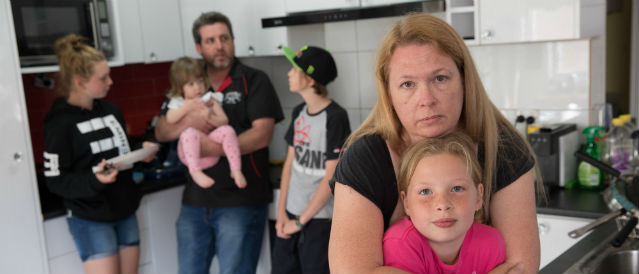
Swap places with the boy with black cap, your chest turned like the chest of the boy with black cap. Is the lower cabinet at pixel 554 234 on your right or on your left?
on your left

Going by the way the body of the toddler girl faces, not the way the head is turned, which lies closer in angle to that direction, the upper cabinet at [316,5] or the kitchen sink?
the kitchen sink

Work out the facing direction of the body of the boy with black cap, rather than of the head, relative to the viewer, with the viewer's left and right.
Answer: facing the viewer and to the left of the viewer

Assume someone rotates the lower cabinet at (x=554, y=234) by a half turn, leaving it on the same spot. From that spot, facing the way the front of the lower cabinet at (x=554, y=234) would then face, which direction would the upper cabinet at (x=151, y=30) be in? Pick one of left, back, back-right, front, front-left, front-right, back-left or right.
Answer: left

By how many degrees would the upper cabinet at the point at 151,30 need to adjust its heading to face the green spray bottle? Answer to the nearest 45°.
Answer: approximately 45° to its left

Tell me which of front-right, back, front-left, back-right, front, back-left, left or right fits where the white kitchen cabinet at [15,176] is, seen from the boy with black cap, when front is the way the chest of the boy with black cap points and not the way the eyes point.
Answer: front-right

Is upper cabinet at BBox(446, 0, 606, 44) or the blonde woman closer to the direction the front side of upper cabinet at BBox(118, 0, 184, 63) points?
the blonde woman

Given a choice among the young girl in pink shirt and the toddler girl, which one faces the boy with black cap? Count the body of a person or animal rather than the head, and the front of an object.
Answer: the toddler girl

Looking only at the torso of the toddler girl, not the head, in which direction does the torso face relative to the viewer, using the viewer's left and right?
facing the viewer and to the right of the viewer

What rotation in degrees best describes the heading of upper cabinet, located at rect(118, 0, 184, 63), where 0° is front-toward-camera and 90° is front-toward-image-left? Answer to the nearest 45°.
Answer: approximately 0°

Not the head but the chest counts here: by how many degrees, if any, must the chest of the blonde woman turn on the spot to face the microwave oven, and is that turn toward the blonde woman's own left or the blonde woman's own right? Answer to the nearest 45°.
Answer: approximately 135° to the blonde woman's own right
